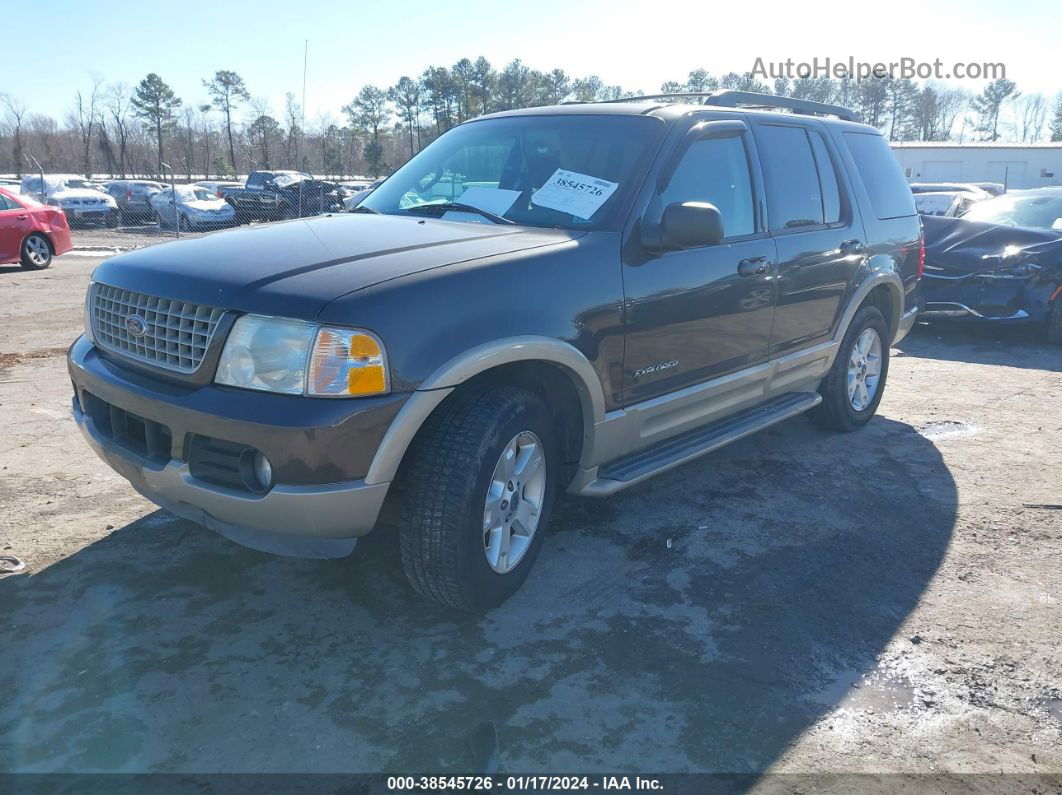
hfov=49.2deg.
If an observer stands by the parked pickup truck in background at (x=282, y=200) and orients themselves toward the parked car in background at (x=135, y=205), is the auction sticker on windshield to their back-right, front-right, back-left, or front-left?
back-left

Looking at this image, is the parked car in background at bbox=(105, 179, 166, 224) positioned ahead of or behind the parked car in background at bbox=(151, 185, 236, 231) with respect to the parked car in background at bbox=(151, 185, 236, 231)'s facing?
behind

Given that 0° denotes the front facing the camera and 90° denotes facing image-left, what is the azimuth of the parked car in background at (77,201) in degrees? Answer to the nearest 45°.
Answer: approximately 315°

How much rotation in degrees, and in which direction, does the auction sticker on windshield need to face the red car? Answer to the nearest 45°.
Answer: approximately 90° to its right

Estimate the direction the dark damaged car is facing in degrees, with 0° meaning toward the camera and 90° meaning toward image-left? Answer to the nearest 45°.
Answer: approximately 45°
